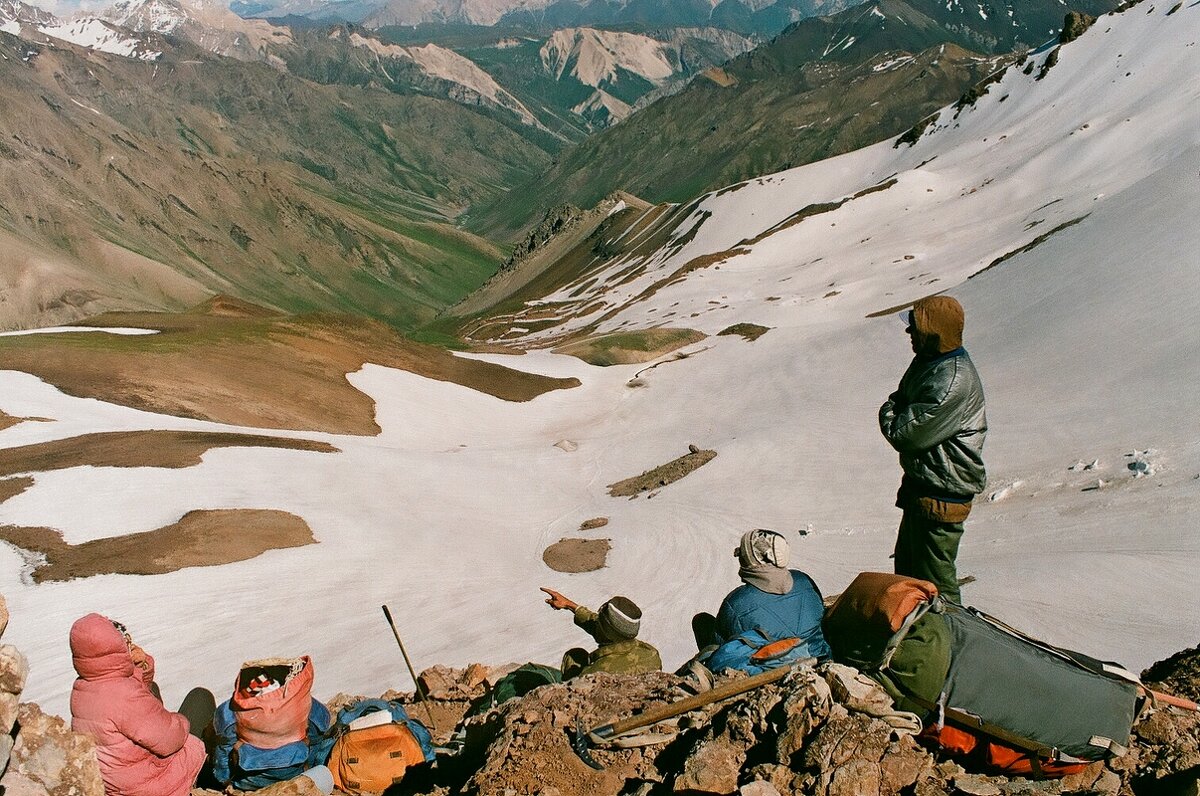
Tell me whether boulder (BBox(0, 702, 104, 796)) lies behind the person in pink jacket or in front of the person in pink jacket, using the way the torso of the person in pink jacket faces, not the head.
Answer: behind

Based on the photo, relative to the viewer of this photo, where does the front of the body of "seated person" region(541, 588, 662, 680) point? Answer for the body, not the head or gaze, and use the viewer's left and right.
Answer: facing away from the viewer and to the left of the viewer

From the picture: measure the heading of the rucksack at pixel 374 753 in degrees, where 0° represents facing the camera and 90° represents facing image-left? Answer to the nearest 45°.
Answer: approximately 0°

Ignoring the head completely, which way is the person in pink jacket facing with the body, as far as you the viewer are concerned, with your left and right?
facing away from the viewer and to the right of the viewer

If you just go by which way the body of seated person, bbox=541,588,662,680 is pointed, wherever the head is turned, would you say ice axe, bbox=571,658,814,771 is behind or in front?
behind

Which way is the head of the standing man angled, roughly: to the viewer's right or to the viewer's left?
to the viewer's left

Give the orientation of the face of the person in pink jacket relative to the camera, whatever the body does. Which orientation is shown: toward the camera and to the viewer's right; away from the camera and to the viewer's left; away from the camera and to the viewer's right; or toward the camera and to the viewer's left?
away from the camera and to the viewer's right

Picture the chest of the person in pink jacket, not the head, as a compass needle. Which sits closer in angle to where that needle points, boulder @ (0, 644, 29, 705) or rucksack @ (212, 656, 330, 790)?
the rucksack
